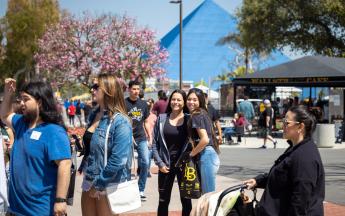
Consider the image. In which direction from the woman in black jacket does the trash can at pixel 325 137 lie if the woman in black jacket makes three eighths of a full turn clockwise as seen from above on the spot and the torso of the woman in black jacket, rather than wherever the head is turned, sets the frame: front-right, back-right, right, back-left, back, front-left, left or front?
front-left

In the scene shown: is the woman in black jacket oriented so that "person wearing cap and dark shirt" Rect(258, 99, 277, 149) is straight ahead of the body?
no

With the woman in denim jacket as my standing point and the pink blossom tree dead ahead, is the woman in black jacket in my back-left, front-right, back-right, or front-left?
back-right

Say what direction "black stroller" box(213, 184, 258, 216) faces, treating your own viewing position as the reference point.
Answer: facing to the left of the viewer

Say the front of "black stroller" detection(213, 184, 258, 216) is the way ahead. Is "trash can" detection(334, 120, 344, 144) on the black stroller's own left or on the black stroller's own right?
on the black stroller's own right

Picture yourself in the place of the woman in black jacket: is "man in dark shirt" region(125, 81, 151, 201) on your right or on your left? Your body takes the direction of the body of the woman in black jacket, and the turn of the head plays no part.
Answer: on your right

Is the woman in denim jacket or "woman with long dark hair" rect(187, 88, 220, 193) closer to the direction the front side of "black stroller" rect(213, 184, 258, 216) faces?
the woman in denim jacket

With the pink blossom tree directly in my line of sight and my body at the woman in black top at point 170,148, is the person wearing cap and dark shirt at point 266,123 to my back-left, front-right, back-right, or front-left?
front-right

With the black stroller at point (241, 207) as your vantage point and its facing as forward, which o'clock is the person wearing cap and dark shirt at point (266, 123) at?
The person wearing cap and dark shirt is roughly at 3 o'clock from the black stroller.

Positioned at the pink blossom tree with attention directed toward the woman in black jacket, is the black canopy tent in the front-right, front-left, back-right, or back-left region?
front-left

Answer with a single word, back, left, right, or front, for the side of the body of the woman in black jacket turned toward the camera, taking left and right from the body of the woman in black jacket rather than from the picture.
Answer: left

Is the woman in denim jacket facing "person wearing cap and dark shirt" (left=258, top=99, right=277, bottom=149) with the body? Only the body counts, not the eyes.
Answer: no

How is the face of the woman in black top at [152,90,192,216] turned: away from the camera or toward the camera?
toward the camera
